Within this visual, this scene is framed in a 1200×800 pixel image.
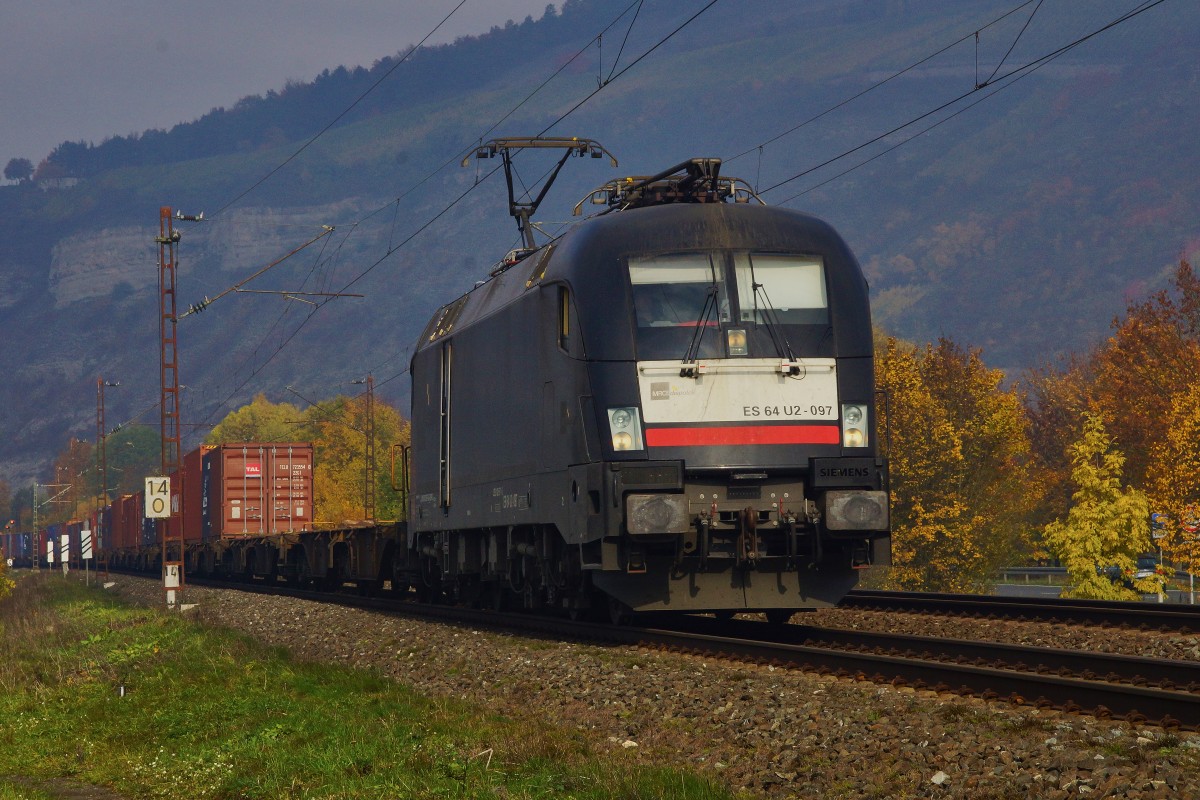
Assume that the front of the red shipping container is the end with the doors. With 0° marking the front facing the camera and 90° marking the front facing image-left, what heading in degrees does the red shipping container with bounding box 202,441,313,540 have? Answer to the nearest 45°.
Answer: approximately 0°

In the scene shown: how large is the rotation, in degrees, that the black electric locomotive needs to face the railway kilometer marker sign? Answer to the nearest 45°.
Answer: approximately 135° to its right

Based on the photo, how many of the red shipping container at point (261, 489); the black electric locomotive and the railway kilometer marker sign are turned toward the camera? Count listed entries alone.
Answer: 3

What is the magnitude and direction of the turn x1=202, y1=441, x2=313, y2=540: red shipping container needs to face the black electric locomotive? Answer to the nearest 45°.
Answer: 0° — it already faces it

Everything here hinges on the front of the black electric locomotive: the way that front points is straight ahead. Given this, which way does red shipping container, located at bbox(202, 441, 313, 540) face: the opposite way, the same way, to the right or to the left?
the same way

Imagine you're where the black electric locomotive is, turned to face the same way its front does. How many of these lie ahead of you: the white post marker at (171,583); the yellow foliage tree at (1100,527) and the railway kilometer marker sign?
0

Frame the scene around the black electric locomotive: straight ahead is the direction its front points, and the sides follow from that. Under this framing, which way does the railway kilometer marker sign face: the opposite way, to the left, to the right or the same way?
the same way

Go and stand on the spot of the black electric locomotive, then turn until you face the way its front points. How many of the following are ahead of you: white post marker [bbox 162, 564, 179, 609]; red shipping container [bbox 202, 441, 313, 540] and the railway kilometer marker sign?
0

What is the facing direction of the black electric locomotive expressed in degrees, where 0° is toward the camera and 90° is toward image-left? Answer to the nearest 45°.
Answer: approximately 0°

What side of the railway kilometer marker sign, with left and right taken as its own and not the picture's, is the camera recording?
front

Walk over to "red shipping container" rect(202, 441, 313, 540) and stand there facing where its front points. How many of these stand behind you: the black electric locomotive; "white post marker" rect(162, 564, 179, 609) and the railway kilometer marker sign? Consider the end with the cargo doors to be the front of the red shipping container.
0
